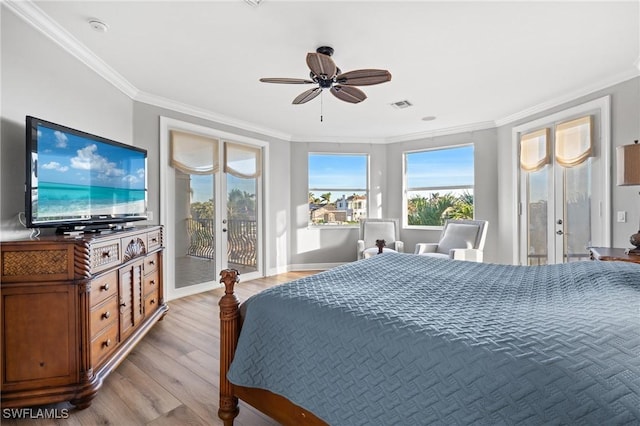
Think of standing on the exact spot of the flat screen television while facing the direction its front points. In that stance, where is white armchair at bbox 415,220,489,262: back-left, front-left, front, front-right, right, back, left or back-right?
front-left

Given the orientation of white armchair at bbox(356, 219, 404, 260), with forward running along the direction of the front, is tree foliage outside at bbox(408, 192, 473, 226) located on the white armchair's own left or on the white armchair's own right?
on the white armchair's own left

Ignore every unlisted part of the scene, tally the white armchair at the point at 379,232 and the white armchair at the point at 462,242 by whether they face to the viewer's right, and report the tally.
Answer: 0

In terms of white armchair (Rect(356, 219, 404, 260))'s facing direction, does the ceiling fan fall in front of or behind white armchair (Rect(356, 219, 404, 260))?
in front

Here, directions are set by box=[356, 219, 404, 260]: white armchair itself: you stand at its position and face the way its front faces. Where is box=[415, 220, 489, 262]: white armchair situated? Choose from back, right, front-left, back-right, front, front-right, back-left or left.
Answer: front-left

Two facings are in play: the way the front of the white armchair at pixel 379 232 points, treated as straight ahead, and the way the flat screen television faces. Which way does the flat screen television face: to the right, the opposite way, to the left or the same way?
to the left

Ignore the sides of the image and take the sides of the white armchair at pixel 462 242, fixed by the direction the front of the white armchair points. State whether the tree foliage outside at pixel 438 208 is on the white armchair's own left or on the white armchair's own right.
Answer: on the white armchair's own right

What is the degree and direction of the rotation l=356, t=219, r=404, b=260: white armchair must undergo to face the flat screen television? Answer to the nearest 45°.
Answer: approximately 45° to its right

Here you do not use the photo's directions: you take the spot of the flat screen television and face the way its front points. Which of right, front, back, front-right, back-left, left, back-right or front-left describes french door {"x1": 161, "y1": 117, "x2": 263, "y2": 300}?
left

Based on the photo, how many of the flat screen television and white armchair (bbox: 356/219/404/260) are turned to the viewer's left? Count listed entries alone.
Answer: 0

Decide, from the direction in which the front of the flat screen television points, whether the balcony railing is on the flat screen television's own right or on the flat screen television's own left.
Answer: on the flat screen television's own left

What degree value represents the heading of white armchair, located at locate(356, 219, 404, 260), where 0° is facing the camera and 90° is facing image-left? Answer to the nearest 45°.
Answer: approximately 0°

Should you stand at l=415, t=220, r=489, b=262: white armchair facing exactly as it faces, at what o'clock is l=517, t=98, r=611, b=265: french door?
The french door is roughly at 8 o'clock from the white armchair.

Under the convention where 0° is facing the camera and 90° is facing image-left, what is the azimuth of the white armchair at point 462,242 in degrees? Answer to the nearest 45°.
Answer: approximately 45°
